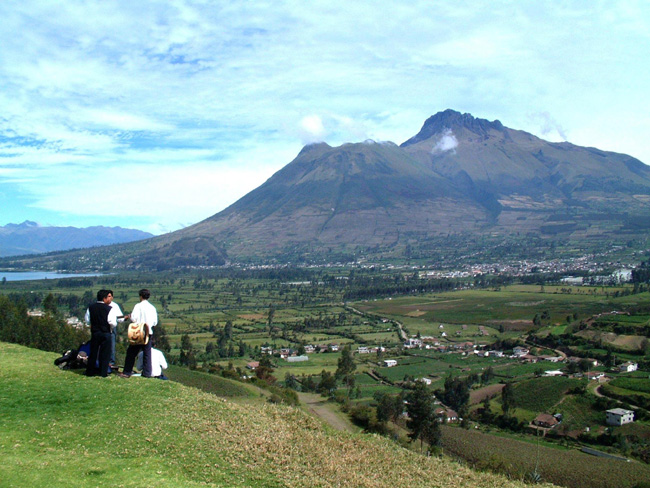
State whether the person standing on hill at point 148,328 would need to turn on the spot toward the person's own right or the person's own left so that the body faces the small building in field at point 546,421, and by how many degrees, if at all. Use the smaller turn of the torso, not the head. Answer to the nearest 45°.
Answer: approximately 90° to the person's own right

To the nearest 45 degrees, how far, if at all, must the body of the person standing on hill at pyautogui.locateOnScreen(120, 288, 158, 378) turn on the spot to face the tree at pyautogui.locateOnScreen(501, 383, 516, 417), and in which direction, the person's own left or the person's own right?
approximately 90° to the person's own right

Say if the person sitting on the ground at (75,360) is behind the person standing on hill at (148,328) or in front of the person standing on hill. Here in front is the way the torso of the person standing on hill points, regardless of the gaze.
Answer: in front

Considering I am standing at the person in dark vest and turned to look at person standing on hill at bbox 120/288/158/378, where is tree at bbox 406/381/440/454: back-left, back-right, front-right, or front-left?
front-left

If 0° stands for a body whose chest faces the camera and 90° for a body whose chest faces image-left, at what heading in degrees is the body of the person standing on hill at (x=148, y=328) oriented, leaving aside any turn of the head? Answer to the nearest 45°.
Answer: approximately 135°

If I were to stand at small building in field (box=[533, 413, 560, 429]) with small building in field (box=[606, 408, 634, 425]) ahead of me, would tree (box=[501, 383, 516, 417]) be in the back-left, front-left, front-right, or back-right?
back-left

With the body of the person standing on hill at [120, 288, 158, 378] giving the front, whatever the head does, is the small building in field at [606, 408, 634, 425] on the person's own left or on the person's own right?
on the person's own right

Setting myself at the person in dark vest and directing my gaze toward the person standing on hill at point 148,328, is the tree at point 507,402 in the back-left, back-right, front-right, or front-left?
front-left

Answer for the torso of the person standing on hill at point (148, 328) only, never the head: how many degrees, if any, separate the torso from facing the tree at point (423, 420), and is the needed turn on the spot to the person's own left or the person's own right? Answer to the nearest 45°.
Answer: approximately 90° to the person's own right
